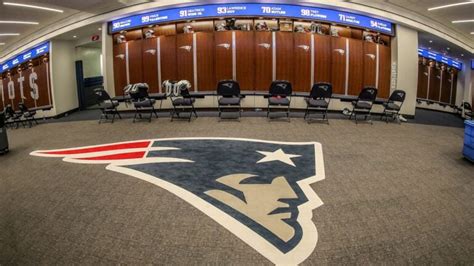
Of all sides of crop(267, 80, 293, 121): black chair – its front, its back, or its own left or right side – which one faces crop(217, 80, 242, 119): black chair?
right

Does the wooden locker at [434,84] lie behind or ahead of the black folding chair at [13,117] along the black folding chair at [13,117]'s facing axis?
ahead

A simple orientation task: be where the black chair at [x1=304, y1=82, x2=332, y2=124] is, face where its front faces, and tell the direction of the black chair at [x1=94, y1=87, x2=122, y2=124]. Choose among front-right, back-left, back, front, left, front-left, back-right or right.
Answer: right

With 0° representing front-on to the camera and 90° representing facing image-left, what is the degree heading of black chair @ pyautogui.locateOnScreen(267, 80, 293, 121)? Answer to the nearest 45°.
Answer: approximately 0°

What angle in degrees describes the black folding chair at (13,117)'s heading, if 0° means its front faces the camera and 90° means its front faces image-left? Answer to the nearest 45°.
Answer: approximately 315°

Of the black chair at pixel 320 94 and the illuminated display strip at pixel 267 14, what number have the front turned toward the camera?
2

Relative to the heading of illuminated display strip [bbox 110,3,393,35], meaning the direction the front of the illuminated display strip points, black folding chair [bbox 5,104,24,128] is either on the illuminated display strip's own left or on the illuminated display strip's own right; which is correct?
on the illuminated display strip's own right

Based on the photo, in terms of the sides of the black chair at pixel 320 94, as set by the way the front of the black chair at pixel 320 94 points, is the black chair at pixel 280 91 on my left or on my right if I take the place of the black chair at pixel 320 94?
on my right

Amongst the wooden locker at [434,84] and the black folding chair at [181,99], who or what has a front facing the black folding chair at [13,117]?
the wooden locker

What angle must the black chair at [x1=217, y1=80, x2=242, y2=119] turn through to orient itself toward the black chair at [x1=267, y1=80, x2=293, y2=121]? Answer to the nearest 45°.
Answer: approximately 90° to its left

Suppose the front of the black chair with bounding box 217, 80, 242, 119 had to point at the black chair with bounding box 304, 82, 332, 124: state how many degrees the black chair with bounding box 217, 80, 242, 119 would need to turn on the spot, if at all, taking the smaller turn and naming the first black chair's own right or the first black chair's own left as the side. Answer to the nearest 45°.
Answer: approximately 90° to the first black chair's own left

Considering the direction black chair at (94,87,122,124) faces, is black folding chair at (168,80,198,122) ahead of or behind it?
ahead
